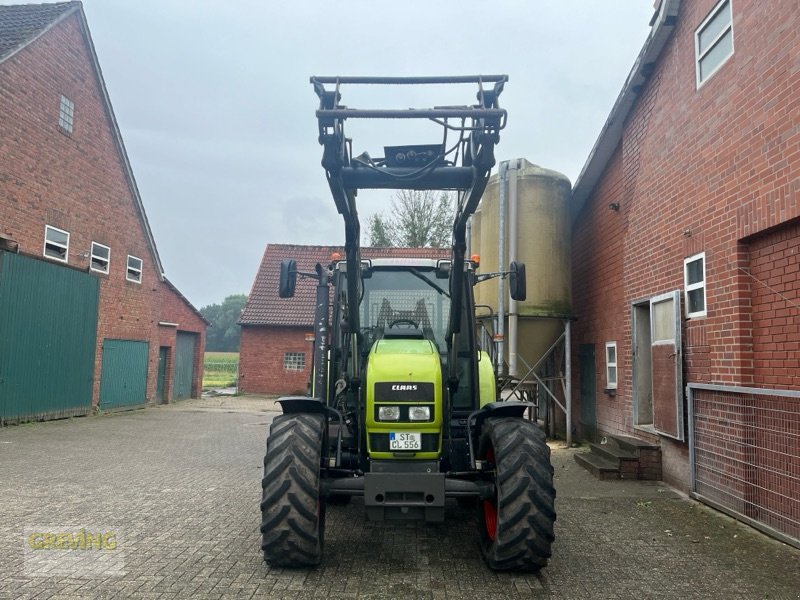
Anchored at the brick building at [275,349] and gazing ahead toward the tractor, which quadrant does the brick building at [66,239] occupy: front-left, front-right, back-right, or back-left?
front-right

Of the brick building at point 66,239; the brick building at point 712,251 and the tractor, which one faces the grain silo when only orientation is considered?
the brick building at point 66,239

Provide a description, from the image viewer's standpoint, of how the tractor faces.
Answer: facing the viewer

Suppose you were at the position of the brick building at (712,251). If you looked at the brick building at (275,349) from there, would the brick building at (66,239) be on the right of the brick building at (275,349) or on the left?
left

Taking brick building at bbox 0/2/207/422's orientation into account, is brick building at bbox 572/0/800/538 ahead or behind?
ahead

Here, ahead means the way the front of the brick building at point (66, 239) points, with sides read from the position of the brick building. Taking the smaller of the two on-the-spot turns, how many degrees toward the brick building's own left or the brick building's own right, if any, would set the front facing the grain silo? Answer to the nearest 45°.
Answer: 0° — it already faces it

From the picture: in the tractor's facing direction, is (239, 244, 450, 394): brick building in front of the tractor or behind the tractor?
behind

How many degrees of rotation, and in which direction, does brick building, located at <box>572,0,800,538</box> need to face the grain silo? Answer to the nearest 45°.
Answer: approximately 90° to its right

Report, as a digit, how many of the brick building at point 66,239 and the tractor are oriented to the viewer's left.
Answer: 0

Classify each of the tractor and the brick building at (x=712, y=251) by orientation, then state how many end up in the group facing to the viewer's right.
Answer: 0

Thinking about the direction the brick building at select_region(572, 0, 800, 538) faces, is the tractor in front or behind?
in front

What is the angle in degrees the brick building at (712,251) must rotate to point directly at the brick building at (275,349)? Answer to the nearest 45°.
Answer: approximately 90° to its right

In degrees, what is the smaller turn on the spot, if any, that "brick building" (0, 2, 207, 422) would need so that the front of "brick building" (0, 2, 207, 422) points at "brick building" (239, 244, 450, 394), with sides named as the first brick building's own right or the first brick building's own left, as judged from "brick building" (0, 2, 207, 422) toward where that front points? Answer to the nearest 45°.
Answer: approximately 90° to the first brick building's own left

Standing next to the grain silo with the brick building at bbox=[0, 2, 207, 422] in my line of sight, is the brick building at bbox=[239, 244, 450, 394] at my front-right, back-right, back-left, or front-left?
front-right
